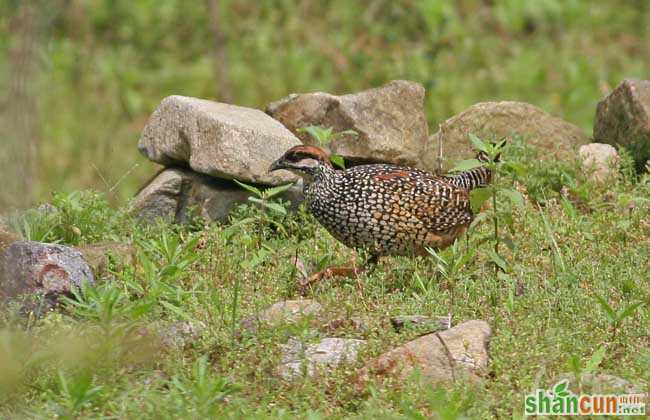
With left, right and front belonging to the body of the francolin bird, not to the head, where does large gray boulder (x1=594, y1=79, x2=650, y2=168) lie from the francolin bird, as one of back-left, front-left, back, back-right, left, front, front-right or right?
back-right

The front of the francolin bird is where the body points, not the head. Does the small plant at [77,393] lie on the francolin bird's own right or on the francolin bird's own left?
on the francolin bird's own left

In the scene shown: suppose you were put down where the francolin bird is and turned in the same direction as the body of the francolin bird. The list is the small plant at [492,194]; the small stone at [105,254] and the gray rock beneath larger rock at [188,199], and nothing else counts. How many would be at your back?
1

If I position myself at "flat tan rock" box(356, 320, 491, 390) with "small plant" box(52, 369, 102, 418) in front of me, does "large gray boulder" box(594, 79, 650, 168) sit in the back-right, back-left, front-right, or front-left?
back-right

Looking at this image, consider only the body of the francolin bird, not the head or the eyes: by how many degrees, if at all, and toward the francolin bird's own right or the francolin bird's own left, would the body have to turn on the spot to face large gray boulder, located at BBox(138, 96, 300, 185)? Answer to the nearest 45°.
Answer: approximately 45° to the francolin bird's own right

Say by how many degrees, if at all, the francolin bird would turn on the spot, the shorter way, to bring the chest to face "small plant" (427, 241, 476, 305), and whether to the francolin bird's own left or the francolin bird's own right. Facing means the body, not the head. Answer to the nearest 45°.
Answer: approximately 135° to the francolin bird's own left

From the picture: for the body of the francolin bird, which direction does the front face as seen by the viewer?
to the viewer's left

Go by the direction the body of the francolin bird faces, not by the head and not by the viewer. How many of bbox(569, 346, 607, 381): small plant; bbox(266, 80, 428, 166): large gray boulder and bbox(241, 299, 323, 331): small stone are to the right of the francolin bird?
1

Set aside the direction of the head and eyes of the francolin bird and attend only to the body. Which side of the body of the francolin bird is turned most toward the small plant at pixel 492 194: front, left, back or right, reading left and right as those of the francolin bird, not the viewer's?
back
